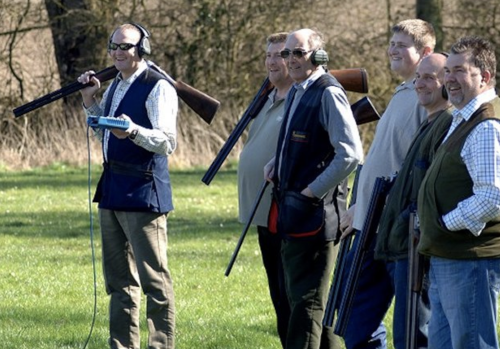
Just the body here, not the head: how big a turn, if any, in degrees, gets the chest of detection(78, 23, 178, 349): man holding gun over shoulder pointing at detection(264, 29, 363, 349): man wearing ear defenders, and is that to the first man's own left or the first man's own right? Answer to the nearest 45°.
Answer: approximately 90° to the first man's own left

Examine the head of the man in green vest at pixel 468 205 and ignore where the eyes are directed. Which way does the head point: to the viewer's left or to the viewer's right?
to the viewer's left

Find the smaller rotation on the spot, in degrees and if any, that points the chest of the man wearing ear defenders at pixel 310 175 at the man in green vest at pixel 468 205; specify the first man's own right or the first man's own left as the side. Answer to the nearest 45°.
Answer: approximately 90° to the first man's own left

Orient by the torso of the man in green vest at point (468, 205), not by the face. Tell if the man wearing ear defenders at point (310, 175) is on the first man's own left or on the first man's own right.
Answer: on the first man's own right

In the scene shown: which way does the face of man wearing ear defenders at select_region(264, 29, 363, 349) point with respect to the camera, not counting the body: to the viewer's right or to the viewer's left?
to the viewer's left

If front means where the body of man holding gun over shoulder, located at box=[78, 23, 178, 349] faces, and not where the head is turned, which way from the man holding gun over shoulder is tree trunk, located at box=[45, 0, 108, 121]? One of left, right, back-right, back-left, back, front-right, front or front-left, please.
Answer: back-right

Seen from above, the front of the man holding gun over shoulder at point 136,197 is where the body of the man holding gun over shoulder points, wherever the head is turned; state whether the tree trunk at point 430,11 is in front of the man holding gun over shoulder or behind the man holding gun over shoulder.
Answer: behind

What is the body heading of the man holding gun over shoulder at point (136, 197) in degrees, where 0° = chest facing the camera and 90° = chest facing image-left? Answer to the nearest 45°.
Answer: approximately 45°
